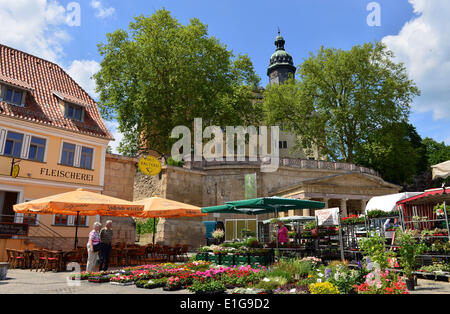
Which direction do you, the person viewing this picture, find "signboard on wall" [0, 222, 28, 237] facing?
facing the viewer

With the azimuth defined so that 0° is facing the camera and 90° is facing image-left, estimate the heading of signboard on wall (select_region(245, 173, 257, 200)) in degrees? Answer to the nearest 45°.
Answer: approximately 0°

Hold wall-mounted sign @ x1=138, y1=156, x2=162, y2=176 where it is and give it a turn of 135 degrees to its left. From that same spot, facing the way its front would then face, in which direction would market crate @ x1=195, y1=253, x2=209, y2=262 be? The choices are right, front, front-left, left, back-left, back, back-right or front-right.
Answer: back-right

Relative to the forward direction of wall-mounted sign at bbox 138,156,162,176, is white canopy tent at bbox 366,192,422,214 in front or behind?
in front

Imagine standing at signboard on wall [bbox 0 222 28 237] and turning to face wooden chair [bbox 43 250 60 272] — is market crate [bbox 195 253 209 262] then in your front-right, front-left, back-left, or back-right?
front-left

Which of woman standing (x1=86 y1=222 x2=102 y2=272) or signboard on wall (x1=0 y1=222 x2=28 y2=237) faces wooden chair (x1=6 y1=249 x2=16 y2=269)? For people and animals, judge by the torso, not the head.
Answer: the signboard on wall

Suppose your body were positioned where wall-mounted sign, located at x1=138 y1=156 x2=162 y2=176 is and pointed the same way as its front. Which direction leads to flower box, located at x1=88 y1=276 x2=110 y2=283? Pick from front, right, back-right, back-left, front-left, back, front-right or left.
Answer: front

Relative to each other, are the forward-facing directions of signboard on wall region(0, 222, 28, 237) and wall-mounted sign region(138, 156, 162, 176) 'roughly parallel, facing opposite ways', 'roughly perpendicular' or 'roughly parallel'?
roughly parallel

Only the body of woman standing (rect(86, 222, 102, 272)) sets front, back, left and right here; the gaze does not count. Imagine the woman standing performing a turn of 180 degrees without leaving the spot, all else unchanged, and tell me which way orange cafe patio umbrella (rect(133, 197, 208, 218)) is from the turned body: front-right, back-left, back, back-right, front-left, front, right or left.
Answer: right

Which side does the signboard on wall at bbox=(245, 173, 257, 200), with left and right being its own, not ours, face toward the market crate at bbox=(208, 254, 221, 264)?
front

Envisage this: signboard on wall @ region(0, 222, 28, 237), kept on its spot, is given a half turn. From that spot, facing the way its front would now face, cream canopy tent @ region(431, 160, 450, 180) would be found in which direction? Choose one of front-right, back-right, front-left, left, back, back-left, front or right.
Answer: back-right

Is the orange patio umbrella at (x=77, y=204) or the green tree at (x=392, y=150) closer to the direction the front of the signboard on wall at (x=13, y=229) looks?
the orange patio umbrella

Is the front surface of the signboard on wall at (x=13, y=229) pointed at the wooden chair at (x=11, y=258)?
yes

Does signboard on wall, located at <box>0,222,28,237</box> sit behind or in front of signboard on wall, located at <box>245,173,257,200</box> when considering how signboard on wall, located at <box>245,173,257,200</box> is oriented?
in front

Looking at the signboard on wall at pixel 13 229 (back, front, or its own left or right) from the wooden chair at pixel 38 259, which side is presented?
front

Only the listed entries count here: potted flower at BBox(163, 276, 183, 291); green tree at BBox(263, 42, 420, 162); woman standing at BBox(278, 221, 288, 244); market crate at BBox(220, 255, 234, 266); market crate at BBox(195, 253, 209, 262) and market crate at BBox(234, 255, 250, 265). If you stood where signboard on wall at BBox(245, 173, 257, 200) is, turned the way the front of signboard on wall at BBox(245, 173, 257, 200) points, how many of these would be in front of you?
5
